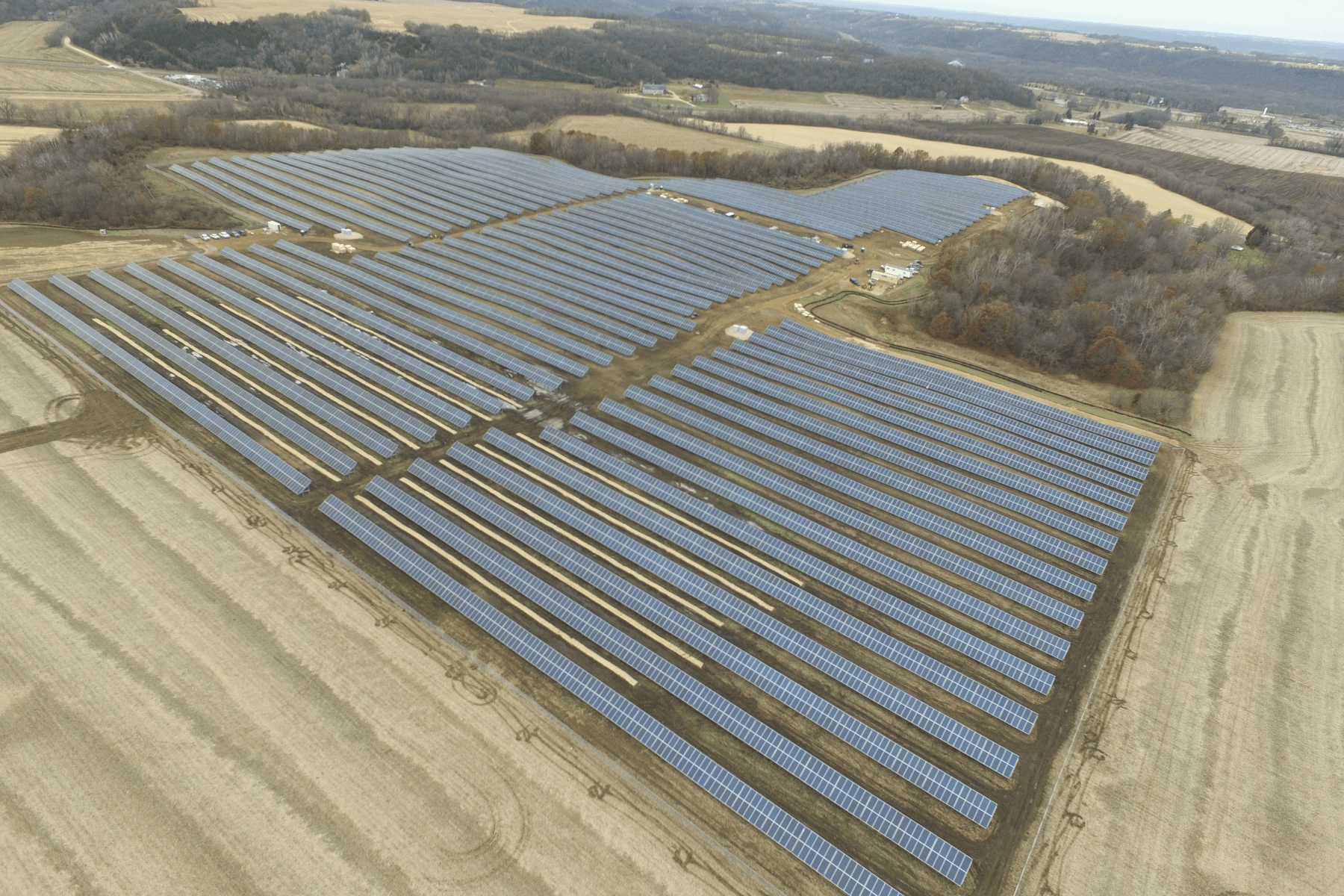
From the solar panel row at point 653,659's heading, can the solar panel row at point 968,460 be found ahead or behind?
behind

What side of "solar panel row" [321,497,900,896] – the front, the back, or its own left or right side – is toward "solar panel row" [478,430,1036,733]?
back

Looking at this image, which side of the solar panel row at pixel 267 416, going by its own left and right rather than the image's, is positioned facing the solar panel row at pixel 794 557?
left

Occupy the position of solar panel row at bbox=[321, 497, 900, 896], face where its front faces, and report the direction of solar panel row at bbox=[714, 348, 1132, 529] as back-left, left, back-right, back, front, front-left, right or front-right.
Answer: back

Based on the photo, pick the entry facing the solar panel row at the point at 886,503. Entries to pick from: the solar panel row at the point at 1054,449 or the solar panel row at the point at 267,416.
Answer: the solar panel row at the point at 1054,449

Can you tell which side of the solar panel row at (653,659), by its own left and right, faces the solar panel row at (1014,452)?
back

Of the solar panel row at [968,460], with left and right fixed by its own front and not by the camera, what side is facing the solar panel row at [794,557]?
front

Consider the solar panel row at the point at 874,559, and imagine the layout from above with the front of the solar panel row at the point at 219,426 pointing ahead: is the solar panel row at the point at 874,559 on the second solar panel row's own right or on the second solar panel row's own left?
on the second solar panel row's own left

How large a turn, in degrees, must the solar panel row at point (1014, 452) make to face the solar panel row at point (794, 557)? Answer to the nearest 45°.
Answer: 0° — it already faces it

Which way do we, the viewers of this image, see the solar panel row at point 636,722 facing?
facing the viewer and to the left of the viewer

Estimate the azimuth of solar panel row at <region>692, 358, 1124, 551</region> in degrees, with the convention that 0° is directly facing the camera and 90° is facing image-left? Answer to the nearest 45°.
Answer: approximately 45°

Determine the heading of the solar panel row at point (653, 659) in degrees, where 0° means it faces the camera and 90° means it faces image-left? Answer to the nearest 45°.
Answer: approximately 45°

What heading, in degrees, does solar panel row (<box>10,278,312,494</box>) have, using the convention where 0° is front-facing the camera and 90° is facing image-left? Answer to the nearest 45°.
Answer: approximately 45°

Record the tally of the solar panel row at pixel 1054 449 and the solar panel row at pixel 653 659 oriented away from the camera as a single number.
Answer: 0
